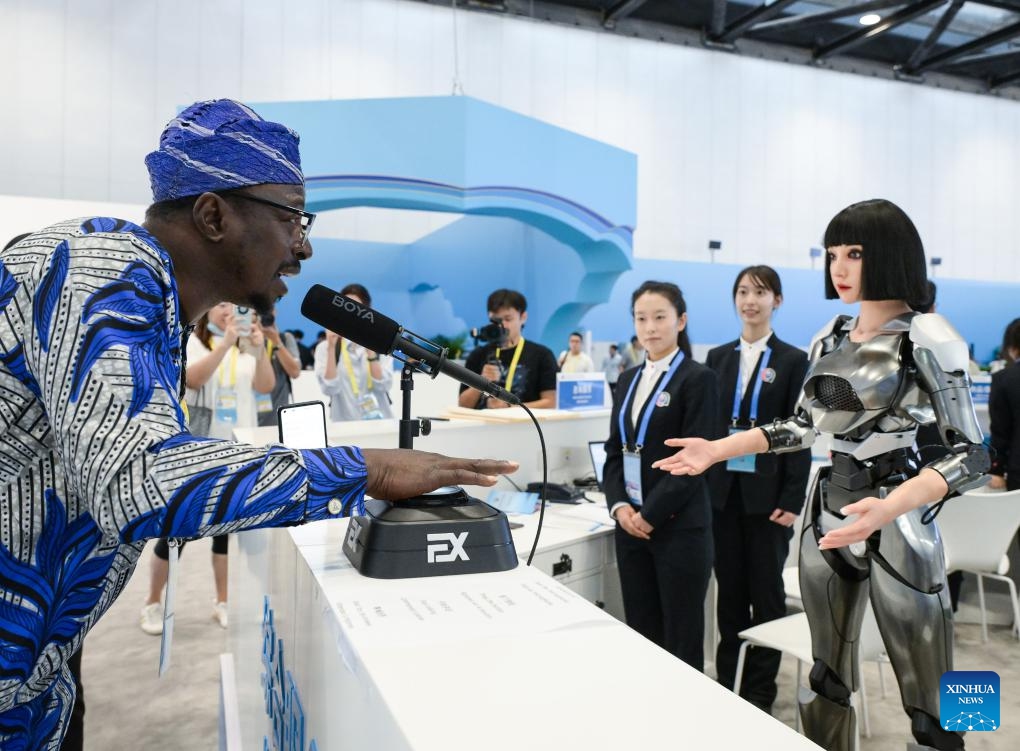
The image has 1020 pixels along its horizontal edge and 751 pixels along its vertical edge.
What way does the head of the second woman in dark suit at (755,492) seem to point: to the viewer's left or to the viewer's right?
to the viewer's left

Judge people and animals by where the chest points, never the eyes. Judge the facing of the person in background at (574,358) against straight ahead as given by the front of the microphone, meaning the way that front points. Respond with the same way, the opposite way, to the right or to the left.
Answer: to the left

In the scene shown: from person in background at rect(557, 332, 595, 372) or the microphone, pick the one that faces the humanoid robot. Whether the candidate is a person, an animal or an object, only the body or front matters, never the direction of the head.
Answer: the person in background

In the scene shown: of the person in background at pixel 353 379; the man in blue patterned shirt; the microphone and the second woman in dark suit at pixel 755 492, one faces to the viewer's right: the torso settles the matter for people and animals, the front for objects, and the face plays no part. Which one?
the man in blue patterned shirt

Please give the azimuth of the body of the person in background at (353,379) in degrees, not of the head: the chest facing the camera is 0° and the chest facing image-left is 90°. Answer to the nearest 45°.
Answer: approximately 0°

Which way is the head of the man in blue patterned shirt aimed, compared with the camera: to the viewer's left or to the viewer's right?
to the viewer's right

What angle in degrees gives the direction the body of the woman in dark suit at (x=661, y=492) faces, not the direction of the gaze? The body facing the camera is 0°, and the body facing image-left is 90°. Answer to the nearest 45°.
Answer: approximately 45°

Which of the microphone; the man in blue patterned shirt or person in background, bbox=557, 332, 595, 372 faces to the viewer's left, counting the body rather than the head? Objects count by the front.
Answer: the microphone

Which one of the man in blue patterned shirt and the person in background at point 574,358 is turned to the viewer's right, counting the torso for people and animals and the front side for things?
the man in blue patterned shirt

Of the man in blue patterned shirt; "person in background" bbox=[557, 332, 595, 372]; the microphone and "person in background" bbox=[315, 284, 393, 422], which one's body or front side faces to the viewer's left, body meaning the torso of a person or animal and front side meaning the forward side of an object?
the microphone

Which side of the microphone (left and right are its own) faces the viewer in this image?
left

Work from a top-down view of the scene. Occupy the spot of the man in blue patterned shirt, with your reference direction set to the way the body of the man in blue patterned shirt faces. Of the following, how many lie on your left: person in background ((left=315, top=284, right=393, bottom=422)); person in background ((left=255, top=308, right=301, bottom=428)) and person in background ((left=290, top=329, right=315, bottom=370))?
3

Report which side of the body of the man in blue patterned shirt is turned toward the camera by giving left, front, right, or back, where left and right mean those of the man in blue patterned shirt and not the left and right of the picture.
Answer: right
